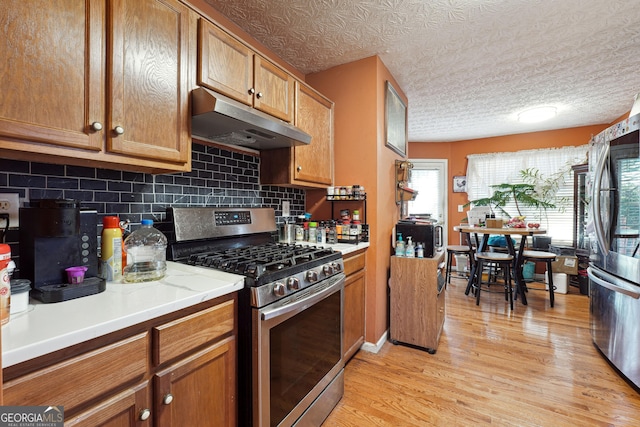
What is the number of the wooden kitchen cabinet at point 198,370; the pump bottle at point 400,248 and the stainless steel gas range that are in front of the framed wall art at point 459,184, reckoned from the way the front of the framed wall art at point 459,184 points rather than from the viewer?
3

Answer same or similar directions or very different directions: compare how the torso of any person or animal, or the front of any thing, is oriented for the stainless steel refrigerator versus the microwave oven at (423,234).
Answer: very different directions

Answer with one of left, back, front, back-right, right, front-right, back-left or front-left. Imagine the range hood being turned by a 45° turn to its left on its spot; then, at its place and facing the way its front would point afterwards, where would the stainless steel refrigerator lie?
front

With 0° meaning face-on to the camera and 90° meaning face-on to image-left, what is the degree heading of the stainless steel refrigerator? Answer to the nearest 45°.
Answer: approximately 90°

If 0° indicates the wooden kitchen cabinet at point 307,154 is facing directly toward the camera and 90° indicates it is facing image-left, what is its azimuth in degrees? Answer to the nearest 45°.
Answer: approximately 315°

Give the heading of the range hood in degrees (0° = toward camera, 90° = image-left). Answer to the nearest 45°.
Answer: approximately 315°

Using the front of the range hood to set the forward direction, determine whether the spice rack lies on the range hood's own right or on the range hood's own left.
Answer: on the range hood's own left

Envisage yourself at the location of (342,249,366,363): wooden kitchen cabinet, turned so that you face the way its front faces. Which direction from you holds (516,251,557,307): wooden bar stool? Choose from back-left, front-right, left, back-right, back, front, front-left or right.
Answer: left

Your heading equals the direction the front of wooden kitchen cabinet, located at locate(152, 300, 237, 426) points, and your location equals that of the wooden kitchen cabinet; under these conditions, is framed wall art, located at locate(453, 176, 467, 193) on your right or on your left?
on your left

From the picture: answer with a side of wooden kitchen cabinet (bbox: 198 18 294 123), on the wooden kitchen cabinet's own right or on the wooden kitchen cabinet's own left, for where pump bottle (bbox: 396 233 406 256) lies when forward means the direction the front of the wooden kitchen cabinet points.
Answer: on the wooden kitchen cabinet's own left
